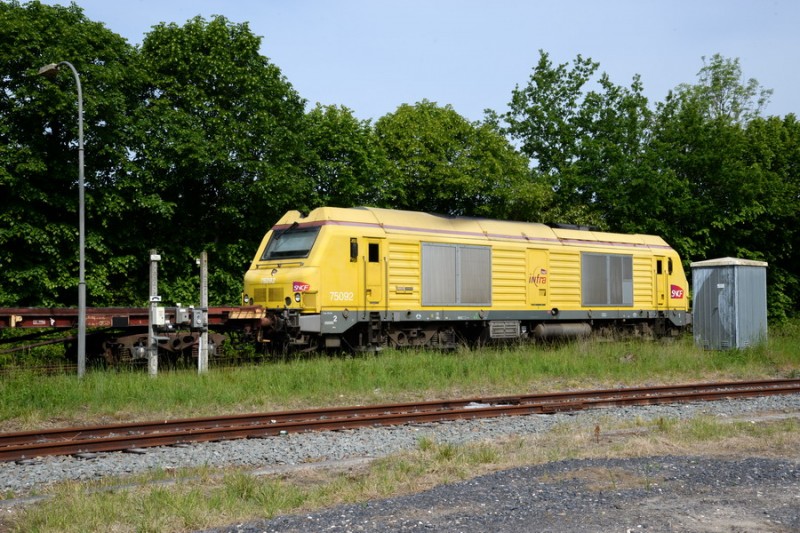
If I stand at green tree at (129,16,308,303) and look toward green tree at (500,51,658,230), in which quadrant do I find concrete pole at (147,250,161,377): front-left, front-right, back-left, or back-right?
back-right

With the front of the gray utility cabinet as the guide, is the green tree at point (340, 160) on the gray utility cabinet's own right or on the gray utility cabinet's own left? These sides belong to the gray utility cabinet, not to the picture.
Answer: on the gray utility cabinet's own right

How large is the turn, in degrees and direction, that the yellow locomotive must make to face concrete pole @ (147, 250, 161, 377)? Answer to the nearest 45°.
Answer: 0° — it already faces it

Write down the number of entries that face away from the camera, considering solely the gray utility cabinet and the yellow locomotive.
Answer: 0

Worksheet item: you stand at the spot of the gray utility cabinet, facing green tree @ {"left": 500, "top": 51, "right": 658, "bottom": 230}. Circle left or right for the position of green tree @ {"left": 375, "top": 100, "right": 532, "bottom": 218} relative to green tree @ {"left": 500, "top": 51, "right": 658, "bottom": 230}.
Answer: left

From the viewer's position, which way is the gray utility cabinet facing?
facing the viewer and to the left of the viewer

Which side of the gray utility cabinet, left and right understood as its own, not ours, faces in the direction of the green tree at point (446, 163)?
right

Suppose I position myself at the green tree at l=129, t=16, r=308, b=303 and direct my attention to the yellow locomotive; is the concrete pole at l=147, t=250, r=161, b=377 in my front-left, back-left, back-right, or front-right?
front-right

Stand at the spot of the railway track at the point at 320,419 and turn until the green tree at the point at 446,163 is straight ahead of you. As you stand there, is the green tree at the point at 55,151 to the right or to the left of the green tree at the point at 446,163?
left

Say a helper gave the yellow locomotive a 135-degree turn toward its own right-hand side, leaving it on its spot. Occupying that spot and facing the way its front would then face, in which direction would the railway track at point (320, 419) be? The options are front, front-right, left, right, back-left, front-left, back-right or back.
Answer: back

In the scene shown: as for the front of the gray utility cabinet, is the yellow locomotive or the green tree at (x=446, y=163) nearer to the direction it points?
the yellow locomotive

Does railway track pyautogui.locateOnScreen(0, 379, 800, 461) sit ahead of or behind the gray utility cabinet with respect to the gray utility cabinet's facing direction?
ahead
